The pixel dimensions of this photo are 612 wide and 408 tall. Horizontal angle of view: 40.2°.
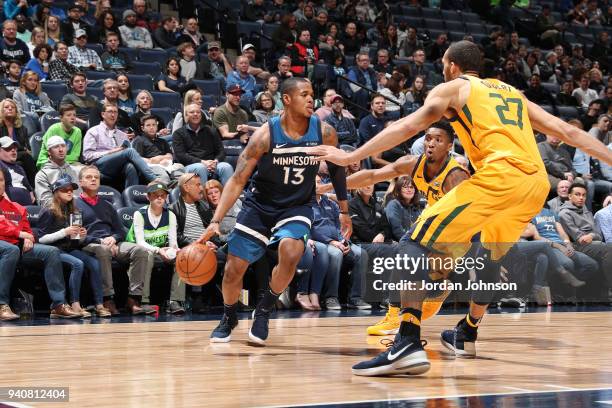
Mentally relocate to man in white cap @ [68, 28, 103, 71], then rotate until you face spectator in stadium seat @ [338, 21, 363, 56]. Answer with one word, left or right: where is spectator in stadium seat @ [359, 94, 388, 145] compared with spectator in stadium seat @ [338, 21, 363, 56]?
right

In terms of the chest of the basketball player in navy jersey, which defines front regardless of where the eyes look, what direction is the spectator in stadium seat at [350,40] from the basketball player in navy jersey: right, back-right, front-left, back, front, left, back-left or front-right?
back

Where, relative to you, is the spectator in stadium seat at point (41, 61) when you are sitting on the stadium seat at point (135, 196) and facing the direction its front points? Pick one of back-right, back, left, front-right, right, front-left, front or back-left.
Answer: back

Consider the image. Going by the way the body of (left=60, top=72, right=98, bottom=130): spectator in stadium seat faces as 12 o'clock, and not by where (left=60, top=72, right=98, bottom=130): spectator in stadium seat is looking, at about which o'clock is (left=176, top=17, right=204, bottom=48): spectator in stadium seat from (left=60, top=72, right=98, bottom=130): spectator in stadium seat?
(left=176, top=17, right=204, bottom=48): spectator in stadium seat is roughly at 7 o'clock from (left=60, top=72, right=98, bottom=130): spectator in stadium seat.

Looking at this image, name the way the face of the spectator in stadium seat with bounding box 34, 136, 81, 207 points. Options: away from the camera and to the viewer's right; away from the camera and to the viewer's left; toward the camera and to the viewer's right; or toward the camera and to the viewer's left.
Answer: toward the camera and to the viewer's right

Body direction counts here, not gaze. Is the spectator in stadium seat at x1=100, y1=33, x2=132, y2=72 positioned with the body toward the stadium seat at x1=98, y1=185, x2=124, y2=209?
yes

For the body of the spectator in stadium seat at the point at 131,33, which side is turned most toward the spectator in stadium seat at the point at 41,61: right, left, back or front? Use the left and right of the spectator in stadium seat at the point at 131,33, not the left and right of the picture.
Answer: right

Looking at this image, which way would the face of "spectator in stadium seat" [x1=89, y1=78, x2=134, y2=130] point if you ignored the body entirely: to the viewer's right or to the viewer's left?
to the viewer's right

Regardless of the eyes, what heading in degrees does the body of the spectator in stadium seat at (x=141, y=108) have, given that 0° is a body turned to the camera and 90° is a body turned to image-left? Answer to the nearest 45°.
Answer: approximately 0°

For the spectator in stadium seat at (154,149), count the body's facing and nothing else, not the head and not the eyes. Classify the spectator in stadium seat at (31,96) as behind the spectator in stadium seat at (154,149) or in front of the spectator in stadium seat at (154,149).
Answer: behind

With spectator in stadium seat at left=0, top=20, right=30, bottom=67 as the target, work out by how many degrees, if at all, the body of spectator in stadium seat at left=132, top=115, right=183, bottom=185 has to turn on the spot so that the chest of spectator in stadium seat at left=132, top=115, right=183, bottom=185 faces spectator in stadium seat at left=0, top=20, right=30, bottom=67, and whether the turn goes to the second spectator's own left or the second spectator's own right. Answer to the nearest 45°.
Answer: approximately 180°
